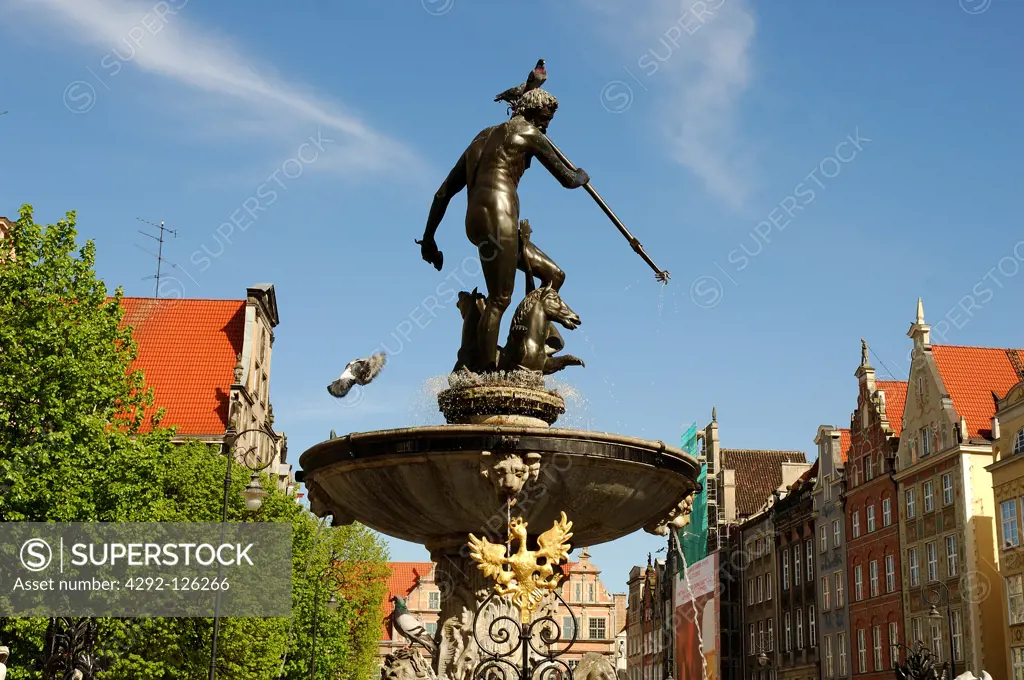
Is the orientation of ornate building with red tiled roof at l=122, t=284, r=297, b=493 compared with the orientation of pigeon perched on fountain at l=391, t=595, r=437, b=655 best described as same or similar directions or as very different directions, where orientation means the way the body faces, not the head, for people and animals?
very different directions

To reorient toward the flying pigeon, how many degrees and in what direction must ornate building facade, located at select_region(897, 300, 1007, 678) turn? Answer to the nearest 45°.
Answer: approximately 45° to its left

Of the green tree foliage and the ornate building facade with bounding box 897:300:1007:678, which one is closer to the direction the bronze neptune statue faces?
the ornate building facade

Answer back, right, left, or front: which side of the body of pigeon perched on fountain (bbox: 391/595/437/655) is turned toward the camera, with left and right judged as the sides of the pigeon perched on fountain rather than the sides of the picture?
left

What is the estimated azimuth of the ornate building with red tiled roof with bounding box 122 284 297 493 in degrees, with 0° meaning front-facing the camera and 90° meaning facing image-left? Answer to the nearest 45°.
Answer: approximately 270°

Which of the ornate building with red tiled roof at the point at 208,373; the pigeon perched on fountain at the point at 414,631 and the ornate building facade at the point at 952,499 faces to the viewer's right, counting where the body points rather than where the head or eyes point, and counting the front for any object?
the ornate building with red tiled roof at the point at 208,373

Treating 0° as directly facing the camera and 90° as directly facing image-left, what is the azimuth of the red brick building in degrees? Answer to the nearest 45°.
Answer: approximately 45°

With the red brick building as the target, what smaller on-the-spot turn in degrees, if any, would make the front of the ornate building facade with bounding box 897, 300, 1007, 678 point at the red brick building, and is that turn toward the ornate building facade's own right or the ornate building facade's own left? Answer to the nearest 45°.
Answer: approximately 90° to the ornate building facade's own right

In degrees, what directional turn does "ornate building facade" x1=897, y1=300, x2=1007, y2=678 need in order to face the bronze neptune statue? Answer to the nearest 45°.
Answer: approximately 45° to its left

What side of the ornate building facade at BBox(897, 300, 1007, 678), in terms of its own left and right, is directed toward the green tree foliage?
front

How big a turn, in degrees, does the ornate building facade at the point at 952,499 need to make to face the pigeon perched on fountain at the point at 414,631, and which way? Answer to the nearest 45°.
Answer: approximately 45° to its left

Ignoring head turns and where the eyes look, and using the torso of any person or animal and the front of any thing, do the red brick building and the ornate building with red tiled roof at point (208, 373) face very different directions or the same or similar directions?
very different directions

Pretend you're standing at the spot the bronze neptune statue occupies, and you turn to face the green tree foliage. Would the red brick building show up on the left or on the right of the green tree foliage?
right

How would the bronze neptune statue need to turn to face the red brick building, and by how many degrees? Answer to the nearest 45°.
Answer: approximately 45° to its left
